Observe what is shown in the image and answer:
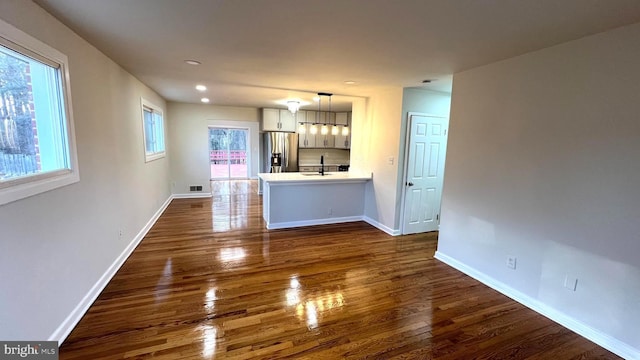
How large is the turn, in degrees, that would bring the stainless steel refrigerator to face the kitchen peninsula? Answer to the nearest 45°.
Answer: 0° — it already faces it

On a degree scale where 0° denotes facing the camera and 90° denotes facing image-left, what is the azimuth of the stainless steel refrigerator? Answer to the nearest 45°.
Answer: approximately 0°

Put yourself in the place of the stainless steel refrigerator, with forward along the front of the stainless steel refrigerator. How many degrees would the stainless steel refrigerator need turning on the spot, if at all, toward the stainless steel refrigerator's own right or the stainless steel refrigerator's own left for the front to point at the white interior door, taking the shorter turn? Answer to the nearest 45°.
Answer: approximately 45° to the stainless steel refrigerator's own left

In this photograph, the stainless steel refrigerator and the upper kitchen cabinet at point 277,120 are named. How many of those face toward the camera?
2

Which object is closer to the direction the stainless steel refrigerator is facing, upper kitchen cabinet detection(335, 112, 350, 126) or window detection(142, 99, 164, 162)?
the window

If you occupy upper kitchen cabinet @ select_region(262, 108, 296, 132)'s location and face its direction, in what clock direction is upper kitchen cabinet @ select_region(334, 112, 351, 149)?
upper kitchen cabinet @ select_region(334, 112, 351, 149) is roughly at 9 o'clock from upper kitchen cabinet @ select_region(262, 108, 296, 132).

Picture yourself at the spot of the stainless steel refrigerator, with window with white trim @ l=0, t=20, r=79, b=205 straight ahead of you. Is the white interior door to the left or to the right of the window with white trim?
left

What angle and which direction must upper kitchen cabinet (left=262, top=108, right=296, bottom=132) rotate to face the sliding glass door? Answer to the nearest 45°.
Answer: approximately 135° to its right

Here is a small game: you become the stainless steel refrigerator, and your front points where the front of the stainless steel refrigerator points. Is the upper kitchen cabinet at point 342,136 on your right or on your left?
on your left
